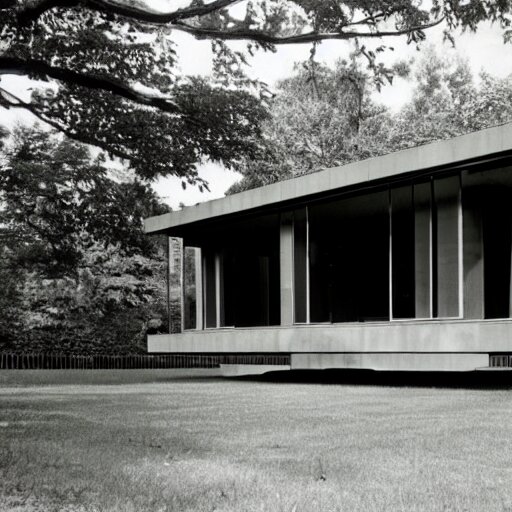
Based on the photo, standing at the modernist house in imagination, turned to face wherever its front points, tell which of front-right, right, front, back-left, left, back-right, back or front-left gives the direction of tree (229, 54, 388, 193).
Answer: back-right

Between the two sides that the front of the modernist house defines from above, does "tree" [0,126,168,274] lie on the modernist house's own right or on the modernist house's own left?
on the modernist house's own right

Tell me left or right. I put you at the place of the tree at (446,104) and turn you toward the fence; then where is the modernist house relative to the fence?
left

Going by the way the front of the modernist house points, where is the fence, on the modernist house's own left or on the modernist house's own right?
on the modernist house's own right

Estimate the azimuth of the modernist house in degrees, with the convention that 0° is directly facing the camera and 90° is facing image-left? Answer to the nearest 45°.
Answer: approximately 45°

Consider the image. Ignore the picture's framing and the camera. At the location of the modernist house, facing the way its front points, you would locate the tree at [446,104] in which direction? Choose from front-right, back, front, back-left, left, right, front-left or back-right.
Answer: back-right
